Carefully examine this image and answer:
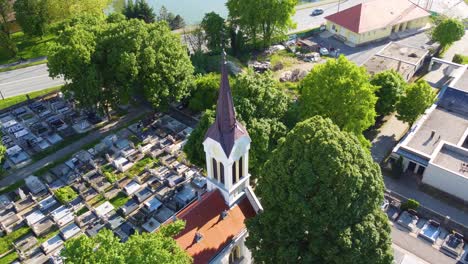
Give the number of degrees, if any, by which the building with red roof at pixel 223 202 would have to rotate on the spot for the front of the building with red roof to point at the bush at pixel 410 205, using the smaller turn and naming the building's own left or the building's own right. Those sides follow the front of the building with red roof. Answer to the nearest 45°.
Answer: approximately 45° to the building's own right

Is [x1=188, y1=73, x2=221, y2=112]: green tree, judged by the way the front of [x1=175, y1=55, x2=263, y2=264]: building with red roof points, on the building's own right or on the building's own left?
on the building's own left

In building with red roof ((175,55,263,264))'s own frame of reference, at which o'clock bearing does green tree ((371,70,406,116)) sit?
The green tree is roughly at 12 o'clock from the building with red roof.

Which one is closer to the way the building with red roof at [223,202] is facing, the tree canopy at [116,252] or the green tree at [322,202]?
the green tree

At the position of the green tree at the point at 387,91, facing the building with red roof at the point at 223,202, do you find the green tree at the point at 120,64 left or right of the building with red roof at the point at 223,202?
right

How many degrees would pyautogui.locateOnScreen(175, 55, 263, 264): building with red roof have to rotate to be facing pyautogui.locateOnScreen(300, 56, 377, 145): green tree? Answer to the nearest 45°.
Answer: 0° — it already faces it

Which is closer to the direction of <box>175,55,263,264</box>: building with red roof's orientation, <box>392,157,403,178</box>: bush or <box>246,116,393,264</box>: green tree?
the bush

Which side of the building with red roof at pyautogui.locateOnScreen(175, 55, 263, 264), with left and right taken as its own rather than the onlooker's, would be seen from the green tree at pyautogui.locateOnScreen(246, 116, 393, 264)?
right

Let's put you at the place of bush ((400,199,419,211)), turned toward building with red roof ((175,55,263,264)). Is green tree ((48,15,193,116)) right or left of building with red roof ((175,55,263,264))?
right

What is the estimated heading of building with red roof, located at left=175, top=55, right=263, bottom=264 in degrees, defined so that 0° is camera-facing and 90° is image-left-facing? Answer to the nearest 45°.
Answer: approximately 225°

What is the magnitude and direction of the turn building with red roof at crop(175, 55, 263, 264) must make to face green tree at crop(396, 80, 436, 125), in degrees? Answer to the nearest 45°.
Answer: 0° — it already faces it

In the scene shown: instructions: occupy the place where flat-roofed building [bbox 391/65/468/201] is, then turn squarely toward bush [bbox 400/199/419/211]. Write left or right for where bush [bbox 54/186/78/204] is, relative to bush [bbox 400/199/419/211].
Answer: right

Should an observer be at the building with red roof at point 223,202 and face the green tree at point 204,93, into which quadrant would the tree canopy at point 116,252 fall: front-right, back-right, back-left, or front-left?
back-left
